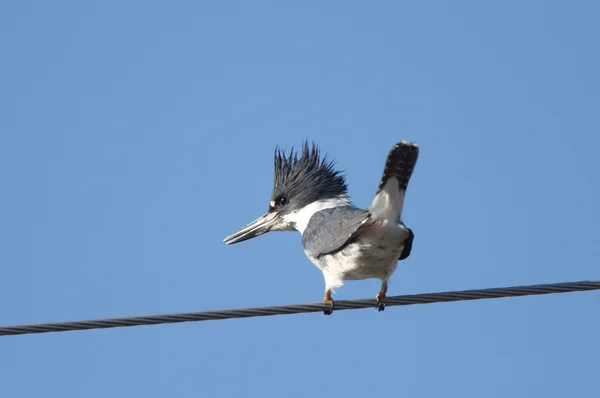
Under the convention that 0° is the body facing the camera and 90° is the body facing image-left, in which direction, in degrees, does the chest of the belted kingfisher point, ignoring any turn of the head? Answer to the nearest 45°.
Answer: approximately 135°
